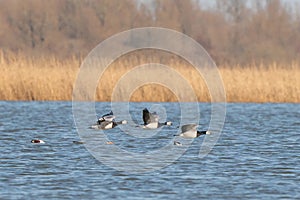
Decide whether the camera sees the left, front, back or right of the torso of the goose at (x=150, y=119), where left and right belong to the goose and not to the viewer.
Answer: right
